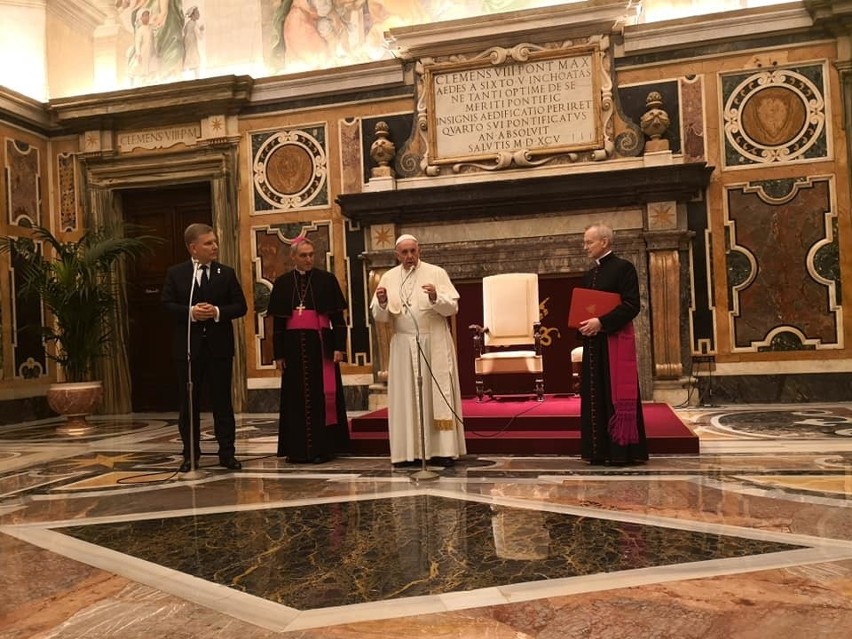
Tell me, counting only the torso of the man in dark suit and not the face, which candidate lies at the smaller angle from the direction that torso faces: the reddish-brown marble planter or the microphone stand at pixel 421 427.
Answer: the microphone stand

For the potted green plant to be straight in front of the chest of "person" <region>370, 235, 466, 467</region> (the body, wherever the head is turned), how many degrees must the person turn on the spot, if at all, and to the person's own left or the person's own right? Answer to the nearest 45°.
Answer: approximately 135° to the person's own right

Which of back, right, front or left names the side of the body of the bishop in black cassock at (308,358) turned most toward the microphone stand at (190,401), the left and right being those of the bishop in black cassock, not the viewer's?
right

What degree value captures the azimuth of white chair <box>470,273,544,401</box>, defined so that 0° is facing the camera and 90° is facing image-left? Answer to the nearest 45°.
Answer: approximately 0°

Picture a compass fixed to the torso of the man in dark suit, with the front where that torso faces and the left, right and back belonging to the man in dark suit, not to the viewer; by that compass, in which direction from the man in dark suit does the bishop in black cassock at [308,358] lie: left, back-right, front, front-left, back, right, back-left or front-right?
left

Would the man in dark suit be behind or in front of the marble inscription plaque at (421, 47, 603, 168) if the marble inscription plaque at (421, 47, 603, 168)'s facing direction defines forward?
in front

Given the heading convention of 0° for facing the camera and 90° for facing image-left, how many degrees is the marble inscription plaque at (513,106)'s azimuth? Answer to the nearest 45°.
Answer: approximately 0°

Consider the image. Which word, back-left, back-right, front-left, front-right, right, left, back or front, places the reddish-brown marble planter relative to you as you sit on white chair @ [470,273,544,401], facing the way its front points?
right
